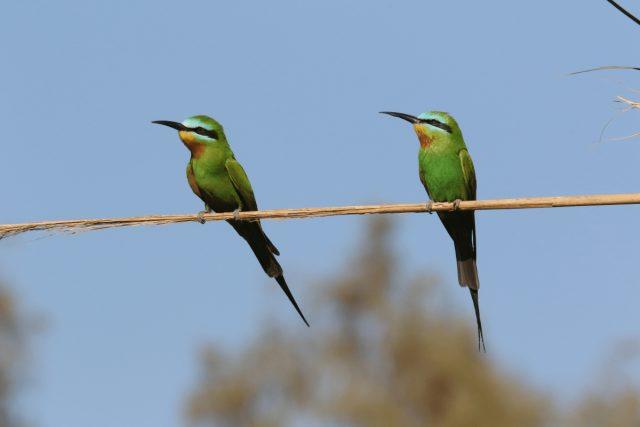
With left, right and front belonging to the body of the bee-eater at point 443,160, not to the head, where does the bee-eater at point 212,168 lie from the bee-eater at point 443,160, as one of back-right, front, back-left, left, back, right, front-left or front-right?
front-right

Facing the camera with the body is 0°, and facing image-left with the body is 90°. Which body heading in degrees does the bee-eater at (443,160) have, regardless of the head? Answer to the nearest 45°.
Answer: approximately 45°

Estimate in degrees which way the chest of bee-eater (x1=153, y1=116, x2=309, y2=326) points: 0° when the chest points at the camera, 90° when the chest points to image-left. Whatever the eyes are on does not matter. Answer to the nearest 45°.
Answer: approximately 45°

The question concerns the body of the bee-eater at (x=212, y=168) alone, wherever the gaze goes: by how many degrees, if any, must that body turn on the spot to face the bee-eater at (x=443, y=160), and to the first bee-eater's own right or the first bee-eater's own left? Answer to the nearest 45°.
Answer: approximately 135° to the first bee-eater's own left
